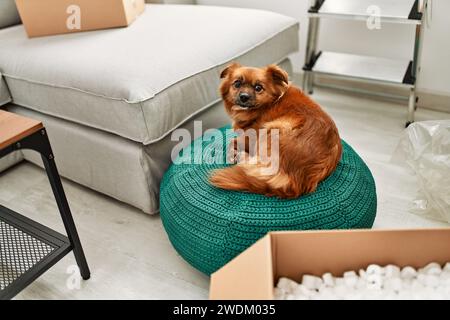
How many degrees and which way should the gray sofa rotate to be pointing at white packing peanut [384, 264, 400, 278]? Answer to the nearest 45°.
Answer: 0° — it already faces it

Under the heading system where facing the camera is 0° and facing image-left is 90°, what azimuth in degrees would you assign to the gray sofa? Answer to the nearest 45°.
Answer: approximately 315°

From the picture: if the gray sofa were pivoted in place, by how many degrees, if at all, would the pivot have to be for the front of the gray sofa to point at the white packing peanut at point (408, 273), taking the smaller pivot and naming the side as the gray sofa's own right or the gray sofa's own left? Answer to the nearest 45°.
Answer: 0° — it already faces it

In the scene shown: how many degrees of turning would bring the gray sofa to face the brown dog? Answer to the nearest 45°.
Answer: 0° — it already faces it

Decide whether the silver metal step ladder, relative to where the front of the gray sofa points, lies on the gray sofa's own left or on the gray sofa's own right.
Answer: on the gray sofa's own left

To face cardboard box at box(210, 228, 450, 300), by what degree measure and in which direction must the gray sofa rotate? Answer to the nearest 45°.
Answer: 0° — it already faces it

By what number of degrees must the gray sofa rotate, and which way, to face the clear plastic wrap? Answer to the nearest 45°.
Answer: approximately 45° to its left
